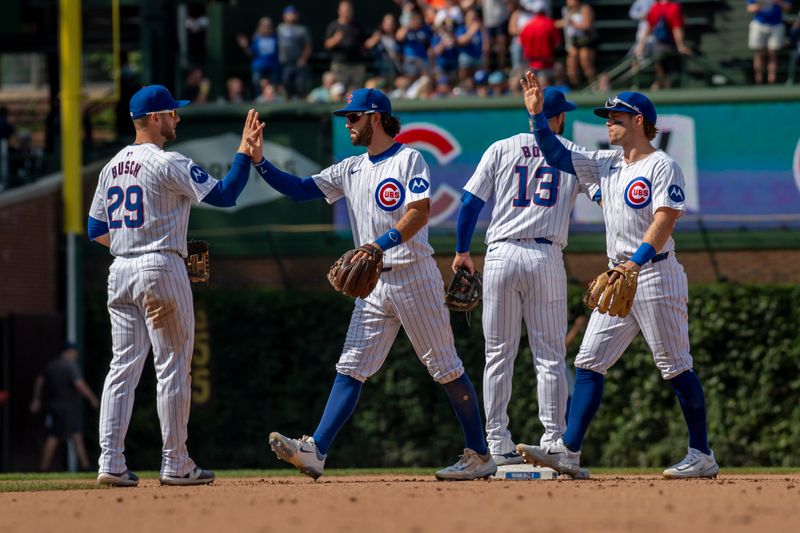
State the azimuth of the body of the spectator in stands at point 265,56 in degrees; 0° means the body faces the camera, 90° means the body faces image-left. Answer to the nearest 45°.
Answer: approximately 0°

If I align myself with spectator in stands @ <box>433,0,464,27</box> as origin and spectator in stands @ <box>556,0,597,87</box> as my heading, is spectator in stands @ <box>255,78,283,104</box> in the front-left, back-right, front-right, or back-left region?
back-right

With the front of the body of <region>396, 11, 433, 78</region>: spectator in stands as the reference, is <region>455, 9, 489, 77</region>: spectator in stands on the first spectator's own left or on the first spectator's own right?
on the first spectator's own left

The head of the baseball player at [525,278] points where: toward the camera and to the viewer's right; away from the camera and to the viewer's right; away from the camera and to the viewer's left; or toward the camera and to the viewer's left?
away from the camera and to the viewer's right
